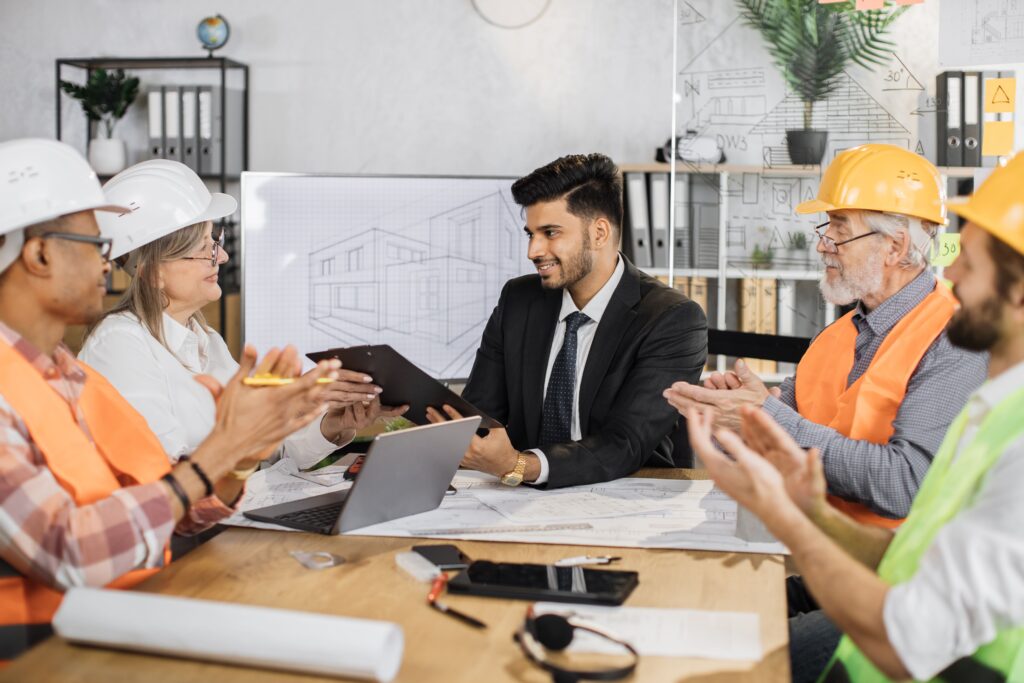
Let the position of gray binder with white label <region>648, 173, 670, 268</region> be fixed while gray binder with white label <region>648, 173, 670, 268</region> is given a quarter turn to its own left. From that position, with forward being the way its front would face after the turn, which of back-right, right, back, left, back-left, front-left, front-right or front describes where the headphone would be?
right

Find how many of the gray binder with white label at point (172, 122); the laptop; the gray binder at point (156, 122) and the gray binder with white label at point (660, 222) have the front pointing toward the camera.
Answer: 3

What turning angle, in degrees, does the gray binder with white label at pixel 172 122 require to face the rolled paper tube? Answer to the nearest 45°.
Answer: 0° — it already faces it

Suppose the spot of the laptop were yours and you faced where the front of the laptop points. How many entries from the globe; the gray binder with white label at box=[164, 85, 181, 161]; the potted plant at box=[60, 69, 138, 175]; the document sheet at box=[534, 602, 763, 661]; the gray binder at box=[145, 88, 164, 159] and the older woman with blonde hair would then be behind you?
1

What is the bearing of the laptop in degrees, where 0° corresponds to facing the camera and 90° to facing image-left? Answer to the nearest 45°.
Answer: approximately 135°

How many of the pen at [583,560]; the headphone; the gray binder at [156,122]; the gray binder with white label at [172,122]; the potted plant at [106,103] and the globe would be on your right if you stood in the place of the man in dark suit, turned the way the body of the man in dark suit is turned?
4

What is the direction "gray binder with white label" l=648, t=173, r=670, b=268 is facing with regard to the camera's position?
facing the viewer

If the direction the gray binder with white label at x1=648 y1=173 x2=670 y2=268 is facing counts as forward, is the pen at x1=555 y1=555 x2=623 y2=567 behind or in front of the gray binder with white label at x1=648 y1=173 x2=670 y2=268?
in front

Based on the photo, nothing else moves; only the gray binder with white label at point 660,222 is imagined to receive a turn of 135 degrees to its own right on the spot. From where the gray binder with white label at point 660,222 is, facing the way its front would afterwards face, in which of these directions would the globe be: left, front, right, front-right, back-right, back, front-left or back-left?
front-left

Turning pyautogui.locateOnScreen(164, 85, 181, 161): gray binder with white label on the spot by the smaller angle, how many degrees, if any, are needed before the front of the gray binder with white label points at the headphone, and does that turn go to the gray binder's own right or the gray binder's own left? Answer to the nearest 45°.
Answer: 0° — it already faces it

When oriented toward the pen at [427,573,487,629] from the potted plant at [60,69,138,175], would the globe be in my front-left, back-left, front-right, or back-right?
front-left

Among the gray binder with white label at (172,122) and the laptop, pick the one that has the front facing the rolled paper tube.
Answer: the gray binder with white label

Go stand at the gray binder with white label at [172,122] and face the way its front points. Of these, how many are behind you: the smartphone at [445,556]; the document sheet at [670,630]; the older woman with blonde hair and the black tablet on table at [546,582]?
0

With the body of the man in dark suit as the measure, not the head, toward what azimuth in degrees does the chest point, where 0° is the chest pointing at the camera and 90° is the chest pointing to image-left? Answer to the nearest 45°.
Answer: approximately 45°

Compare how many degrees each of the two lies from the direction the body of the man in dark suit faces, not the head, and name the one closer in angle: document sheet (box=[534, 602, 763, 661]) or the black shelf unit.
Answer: the document sheet

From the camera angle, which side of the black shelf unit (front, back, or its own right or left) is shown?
front

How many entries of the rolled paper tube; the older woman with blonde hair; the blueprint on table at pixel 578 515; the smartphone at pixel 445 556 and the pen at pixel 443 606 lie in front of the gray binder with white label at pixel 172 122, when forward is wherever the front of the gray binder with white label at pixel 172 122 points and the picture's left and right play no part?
5

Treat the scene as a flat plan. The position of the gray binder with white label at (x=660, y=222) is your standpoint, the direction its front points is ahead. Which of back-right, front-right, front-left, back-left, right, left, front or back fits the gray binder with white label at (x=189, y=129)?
right

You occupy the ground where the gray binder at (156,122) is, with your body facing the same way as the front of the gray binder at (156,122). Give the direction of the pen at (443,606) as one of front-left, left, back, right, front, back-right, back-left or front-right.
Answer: front

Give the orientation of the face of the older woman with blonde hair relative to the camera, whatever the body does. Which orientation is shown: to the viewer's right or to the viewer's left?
to the viewer's right
